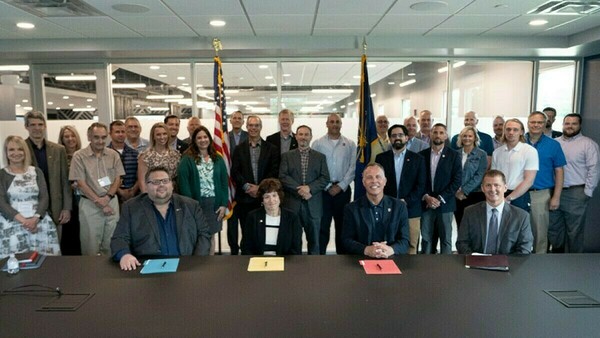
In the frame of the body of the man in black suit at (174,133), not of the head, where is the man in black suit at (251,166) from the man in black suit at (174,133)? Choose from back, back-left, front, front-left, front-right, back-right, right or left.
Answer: front-left

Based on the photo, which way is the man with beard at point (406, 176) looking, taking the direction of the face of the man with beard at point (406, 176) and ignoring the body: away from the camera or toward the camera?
toward the camera

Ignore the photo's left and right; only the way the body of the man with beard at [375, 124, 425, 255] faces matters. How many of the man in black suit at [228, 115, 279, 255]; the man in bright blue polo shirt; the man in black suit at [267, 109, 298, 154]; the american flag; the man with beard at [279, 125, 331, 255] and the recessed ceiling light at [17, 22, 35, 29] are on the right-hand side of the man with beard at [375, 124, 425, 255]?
5

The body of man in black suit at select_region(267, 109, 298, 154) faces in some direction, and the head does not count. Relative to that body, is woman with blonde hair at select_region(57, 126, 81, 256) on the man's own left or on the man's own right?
on the man's own right

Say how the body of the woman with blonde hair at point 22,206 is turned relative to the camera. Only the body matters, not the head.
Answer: toward the camera

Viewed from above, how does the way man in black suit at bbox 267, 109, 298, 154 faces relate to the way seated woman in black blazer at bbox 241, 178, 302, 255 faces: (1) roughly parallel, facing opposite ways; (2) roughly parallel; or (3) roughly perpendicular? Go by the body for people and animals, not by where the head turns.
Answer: roughly parallel

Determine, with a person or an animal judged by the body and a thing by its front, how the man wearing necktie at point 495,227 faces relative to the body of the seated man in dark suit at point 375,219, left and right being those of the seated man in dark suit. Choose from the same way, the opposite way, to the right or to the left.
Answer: the same way

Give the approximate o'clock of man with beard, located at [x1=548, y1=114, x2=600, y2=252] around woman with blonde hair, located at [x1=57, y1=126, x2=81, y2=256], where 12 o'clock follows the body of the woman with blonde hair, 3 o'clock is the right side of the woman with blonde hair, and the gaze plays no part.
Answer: The man with beard is roughly at 10 o'clock from the woman with blonde hair.

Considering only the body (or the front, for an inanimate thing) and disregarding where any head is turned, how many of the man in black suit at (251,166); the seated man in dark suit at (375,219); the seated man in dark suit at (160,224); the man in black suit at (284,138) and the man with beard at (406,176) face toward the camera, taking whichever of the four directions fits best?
5

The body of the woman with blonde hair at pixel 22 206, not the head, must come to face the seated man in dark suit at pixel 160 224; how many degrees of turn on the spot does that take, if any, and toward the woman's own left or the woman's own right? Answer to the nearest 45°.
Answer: approximately 45° to the woman's own left

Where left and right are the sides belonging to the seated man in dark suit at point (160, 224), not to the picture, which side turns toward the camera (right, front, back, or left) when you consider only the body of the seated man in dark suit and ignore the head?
front

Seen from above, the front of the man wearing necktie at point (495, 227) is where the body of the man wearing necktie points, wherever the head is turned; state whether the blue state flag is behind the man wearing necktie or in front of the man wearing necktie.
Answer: behind

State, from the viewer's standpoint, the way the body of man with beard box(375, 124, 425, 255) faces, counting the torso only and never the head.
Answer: toward the camera

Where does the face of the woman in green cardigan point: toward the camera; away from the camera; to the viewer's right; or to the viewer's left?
toward the camera

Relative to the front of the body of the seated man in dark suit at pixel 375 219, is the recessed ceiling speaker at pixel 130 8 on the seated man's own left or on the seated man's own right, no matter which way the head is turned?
on the seated man's own right

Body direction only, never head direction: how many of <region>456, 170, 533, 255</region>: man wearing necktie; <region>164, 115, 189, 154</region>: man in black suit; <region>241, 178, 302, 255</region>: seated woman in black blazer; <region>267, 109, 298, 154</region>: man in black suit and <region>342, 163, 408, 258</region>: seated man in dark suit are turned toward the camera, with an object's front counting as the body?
5
